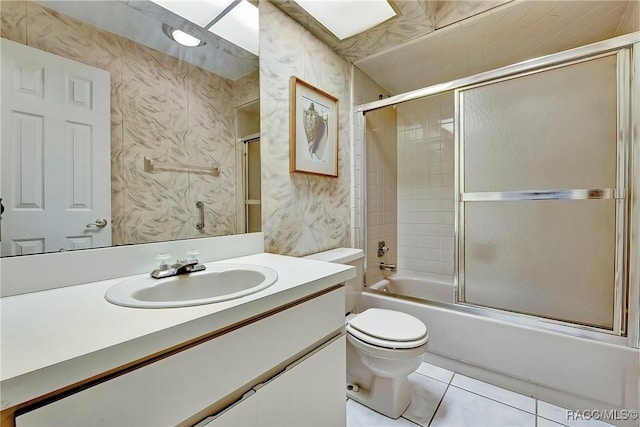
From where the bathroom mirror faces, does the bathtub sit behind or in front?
in front

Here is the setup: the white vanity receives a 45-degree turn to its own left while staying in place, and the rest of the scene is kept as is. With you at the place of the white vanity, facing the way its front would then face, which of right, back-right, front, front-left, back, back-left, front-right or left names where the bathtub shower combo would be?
front

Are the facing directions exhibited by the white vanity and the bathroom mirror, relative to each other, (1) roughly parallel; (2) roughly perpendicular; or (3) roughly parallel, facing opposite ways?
roughly parallel

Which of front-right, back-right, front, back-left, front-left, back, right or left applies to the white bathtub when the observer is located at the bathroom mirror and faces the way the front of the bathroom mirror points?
front-left

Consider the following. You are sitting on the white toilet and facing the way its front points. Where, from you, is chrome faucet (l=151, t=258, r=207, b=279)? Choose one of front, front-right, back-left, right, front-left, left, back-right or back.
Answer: right

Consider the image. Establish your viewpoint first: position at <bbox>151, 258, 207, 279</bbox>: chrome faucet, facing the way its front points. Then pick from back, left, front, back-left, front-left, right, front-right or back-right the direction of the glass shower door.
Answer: front-left

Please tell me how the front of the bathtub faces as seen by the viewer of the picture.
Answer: facing the viewer and to the left of the viewer

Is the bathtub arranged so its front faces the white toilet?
yes

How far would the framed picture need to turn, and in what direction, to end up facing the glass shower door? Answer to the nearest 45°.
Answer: approximately 45° to its left

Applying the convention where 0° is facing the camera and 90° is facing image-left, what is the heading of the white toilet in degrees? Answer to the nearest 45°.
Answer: approximately 315°

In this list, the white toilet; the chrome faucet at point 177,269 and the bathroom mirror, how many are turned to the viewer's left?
0

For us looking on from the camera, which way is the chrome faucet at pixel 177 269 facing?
facing the viewer and to the right of the viewer

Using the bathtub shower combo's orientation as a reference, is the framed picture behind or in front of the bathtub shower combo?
in front
